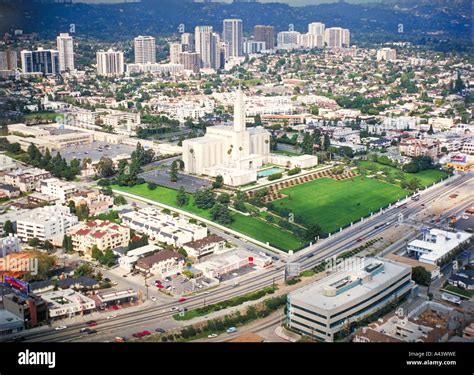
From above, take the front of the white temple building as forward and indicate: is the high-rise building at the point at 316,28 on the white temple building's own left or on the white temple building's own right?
on the white temple building's own left

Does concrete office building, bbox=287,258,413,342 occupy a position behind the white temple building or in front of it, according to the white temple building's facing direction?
in front

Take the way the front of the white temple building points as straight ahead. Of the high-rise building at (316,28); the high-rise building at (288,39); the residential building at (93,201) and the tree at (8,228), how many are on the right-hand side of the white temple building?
2

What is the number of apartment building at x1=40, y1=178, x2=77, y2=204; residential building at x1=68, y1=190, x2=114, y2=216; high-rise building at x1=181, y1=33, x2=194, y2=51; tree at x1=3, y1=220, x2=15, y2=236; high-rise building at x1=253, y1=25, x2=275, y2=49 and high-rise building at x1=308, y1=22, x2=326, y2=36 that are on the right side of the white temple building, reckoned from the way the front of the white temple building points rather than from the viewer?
3

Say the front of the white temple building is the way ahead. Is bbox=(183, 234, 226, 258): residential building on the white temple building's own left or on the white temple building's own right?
on the white temple building's own right

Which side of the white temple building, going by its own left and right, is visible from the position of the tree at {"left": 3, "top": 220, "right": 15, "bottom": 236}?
right

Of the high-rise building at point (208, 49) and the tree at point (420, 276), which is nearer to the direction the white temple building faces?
the tree

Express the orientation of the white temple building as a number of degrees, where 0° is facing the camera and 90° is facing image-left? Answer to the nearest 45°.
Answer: approximately 315°

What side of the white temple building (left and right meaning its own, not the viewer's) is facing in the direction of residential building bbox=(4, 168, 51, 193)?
right

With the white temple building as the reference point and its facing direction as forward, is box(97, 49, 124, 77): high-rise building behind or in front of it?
behind

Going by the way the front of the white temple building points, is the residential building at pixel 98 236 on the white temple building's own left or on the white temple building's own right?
on the white temple building's own right

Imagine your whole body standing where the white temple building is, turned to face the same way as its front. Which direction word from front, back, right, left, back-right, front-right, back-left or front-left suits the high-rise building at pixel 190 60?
back-left

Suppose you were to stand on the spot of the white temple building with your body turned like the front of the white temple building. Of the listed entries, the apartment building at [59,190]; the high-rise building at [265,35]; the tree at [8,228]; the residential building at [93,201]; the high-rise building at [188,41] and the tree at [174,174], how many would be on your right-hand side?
4

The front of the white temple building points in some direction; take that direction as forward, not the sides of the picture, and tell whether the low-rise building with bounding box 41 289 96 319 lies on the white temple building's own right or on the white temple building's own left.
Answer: on the white temple building's own right

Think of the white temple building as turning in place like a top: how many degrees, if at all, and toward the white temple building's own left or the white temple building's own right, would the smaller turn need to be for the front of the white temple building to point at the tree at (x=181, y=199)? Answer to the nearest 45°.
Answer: approximately 45° to the white temple building's own right
